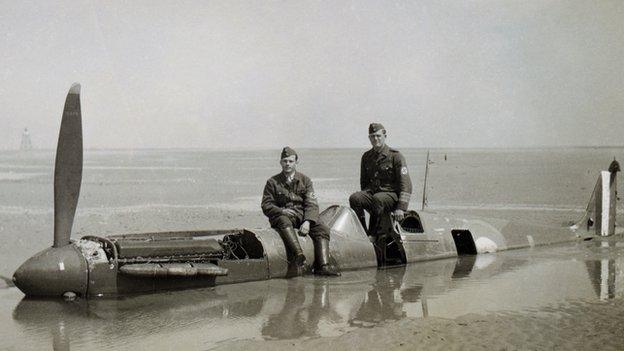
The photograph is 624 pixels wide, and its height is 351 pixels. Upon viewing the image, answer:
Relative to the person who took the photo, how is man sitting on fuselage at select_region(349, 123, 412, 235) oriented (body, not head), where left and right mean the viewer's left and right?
facing the viewer and to the left of the viewer

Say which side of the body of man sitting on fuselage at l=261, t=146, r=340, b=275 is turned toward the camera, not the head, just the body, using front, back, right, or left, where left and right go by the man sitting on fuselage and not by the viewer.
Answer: front

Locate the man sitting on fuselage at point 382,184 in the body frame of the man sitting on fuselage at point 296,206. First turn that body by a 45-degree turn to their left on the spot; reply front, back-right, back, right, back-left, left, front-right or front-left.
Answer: left

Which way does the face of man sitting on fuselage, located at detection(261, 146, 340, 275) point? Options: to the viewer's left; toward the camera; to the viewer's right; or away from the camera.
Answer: toward the camera
